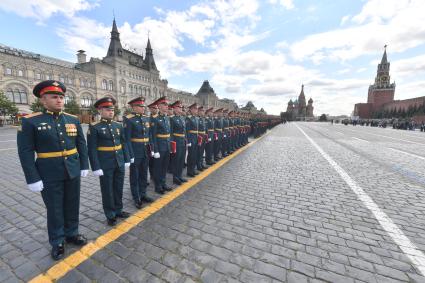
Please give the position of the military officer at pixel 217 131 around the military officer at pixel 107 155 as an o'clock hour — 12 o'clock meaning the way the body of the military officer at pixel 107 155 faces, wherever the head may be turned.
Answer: the military officer at pixel 217 131 is roughly at 9 o'clock from the military officer at pixel 107 155.

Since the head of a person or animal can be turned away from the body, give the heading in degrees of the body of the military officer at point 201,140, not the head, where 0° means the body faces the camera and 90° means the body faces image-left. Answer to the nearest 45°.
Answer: approximately 315°

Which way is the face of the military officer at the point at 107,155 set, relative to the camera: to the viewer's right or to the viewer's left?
to the viewer's right

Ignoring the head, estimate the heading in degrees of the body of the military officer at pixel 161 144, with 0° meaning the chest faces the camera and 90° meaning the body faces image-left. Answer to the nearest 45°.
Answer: approximately 315°

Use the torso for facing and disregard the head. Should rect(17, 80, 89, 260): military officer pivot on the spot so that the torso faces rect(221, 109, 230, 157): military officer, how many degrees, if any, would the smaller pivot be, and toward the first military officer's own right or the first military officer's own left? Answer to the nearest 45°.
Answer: approximately 90° to the first military officer's own left

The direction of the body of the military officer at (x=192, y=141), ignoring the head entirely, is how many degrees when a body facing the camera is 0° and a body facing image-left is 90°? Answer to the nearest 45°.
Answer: approximately 315°

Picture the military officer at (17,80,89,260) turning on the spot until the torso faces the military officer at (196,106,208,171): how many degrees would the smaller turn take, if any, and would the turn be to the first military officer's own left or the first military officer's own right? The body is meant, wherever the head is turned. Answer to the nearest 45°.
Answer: approximately 90° to the first military officer's own left

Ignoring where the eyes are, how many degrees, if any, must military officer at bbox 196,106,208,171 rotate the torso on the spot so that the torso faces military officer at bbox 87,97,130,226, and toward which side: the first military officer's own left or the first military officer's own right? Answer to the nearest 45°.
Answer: approximately 90° to the first military officer's own right

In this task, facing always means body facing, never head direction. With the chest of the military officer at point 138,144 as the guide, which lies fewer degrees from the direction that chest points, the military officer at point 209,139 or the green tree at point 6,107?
the military officer

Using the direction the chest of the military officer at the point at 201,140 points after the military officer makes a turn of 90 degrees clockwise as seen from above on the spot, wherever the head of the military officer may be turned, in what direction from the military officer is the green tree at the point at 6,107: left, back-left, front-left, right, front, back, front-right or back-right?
right

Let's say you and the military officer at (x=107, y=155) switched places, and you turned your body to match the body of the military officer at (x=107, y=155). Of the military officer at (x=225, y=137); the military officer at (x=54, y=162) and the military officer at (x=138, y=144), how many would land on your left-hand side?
2

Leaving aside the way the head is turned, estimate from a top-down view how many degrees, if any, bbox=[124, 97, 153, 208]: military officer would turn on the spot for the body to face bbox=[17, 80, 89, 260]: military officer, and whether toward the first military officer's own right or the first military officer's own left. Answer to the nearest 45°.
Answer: approximately 90° to the first military officer's own right
